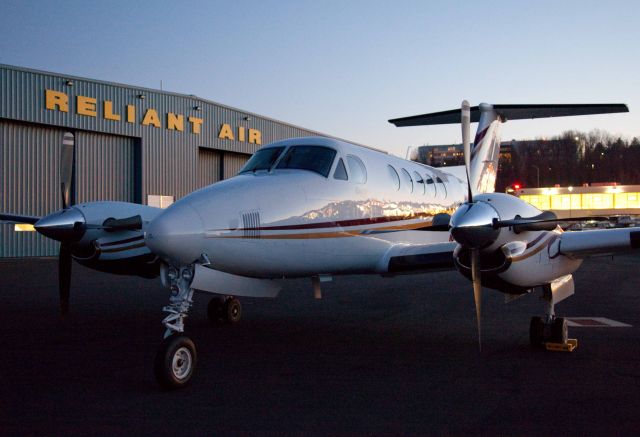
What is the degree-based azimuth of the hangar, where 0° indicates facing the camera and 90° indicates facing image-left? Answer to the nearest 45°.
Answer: approximately 315°

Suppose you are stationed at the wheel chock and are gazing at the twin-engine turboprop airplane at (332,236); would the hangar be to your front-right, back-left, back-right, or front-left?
front-right

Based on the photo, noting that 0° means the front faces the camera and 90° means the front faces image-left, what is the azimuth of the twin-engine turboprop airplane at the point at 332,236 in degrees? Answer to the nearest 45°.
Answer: approximately 45°

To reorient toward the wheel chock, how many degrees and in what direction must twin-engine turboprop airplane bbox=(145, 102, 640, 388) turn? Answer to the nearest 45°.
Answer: approximately 135° to its left

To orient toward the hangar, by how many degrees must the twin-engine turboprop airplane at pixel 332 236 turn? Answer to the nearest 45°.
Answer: approximately 90° to its right

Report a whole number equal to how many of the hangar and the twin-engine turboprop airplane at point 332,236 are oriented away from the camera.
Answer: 0

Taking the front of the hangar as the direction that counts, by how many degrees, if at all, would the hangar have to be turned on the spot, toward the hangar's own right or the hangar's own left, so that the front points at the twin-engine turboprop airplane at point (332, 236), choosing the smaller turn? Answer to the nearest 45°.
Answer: approximately 45° to the hangar's own right
